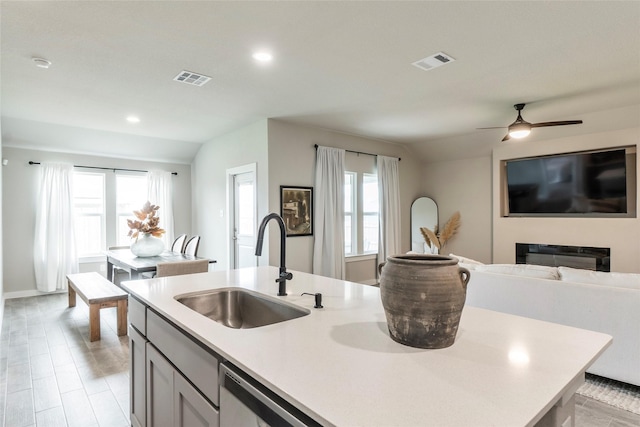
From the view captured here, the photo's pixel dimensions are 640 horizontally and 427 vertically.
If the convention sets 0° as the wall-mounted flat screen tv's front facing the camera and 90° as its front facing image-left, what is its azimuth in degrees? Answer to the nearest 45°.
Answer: approximately 45°

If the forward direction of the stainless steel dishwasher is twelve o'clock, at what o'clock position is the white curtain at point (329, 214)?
The white curtain is roughly at 5 o'clock from the stainless steel dishwasher.

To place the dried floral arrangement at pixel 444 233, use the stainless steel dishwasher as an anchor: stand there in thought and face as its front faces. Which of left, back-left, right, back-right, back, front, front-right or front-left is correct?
back

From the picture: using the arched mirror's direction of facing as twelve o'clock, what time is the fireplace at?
The fireplace is roughly at 10 o'clock from the arched mirror.

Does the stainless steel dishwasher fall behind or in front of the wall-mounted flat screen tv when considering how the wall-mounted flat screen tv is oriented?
in front

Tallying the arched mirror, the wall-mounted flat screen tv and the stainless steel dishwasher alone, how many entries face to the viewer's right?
0

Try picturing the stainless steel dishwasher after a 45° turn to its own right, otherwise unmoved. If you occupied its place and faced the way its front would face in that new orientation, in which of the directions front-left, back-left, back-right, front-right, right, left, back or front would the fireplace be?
back-right

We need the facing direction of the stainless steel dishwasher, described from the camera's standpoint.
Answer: facing the viewer and to the left of the viewer

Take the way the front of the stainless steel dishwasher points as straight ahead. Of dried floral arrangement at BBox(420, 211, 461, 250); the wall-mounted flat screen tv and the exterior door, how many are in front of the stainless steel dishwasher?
0

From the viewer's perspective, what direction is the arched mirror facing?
toward the camera

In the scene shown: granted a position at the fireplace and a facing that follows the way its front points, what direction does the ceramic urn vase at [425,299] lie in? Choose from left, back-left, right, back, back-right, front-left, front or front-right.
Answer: front-left

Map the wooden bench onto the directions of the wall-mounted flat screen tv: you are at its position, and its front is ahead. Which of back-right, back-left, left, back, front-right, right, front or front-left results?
front

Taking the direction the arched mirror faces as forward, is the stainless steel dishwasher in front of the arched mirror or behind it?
in front
